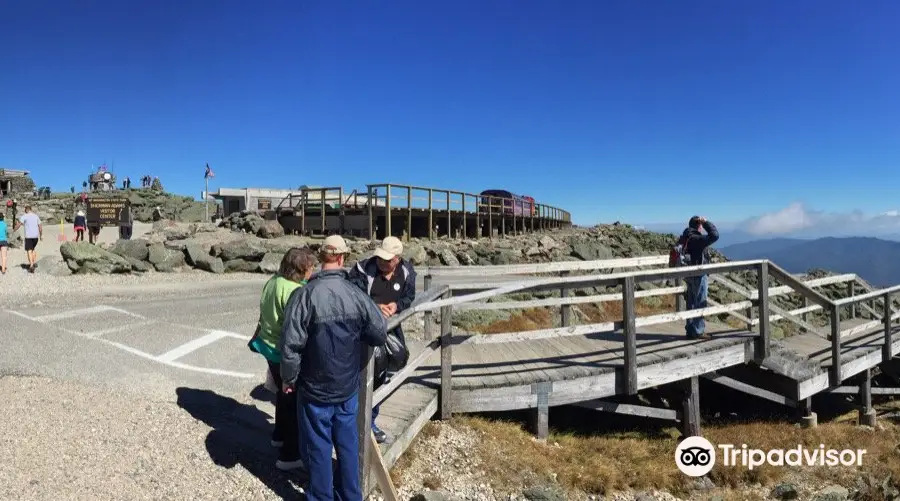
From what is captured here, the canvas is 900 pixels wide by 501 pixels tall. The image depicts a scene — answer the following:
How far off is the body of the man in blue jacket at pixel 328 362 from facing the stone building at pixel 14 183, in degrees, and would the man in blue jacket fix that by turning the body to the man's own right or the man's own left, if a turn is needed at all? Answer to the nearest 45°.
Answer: approximately 45° to the man's own left

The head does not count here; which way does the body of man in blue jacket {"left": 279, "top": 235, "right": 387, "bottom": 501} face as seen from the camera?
away from the camera

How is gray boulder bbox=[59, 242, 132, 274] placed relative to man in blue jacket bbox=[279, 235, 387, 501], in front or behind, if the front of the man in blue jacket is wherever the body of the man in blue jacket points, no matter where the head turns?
in front

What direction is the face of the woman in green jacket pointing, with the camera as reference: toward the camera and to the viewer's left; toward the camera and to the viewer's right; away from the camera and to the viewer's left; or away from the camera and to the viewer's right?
away from the camera and to the viewer's right

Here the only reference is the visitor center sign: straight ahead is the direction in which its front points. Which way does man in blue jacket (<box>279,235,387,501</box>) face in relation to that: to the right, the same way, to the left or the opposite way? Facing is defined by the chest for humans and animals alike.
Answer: the opposite way

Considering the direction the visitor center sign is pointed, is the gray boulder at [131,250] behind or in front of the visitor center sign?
in front

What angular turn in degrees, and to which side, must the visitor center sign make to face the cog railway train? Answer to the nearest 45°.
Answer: approximately 90° to its left

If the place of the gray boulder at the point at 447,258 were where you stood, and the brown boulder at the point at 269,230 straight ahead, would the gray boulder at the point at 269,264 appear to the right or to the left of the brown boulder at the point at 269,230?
left

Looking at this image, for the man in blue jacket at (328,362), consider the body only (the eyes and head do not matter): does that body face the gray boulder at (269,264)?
yes

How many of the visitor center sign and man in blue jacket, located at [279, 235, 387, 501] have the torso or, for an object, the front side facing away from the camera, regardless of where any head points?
1

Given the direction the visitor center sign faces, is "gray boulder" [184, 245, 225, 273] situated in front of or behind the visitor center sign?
in front

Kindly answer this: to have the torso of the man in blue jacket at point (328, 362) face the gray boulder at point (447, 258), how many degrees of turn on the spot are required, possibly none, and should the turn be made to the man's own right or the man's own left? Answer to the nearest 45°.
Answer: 0° — they already face it

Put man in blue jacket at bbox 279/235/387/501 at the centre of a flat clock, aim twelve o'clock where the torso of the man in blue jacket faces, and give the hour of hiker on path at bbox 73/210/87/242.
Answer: The hiker on path is roughly at 11 o'clock from the man in blue jacket.

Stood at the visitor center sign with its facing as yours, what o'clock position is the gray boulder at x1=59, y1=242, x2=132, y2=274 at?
The gray boulder is roughly at 12 o'clock from the visitor center sign.
